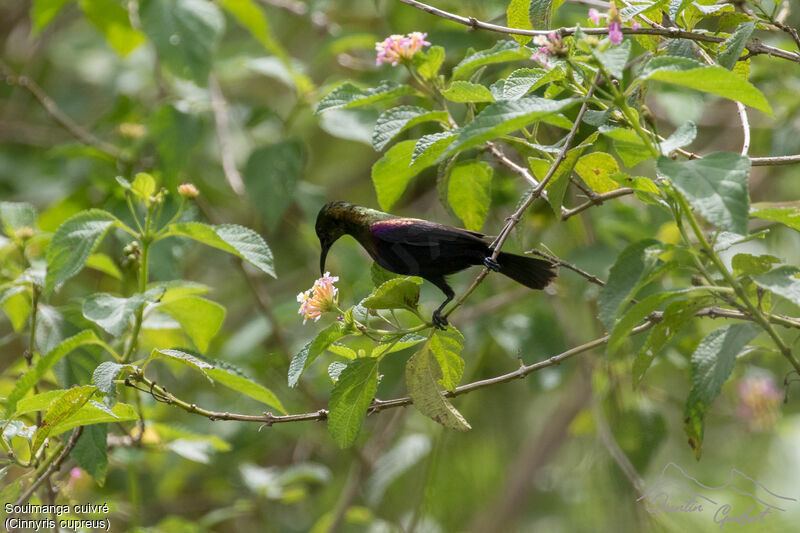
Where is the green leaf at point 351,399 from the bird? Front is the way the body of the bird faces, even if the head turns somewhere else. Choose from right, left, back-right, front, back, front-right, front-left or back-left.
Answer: front

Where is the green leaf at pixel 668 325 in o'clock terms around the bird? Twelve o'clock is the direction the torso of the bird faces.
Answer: The green leaf is roughly at 6 o'clock from the bird.

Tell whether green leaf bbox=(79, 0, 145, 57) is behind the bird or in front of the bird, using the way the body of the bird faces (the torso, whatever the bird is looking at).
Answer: in front

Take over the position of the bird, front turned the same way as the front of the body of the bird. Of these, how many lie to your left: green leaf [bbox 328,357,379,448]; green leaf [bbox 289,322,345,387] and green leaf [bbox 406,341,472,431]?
3

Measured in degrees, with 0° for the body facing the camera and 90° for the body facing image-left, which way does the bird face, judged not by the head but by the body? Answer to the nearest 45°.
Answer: approximately 90°
